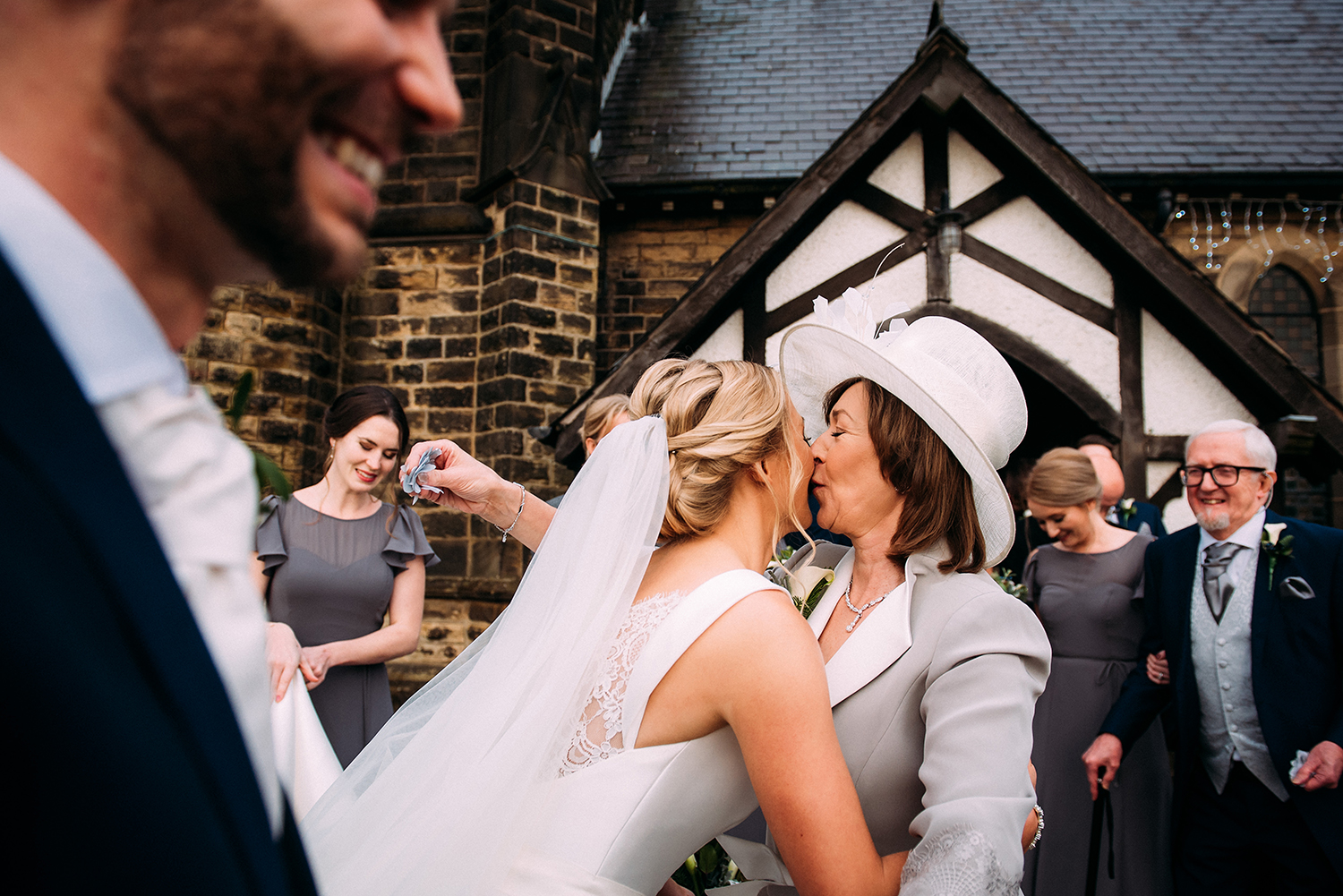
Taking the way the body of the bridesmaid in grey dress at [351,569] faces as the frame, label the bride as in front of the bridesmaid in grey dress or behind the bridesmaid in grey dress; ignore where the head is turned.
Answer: in front

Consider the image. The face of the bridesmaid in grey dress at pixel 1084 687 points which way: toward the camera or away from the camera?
toward the camera

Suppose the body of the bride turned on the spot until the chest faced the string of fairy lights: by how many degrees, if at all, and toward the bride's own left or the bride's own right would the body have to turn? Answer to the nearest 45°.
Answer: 0° — they already face it

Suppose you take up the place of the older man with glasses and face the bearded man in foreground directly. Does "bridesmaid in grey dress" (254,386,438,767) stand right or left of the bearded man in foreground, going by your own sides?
right

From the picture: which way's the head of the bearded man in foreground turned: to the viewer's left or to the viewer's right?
to the viewer's right

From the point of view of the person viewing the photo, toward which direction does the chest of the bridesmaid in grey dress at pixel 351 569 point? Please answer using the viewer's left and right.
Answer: facing the viewer

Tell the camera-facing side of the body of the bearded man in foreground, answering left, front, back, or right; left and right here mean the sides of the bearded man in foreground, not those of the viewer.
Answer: right

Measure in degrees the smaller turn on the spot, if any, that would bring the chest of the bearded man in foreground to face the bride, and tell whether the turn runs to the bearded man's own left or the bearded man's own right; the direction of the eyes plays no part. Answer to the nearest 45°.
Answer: approximately 45° to the bearded man's own left

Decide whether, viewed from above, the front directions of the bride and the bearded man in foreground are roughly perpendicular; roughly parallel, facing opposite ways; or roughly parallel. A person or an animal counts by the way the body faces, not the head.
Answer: roughly parallel

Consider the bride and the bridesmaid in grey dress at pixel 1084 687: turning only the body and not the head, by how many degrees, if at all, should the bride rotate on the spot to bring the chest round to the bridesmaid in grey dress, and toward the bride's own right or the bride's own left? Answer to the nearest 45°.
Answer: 0° — they already face them

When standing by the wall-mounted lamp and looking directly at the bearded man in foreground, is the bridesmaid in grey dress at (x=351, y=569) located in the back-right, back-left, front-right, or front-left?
front-right

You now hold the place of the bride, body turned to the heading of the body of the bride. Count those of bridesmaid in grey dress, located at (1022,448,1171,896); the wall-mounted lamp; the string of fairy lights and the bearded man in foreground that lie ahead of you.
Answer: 3

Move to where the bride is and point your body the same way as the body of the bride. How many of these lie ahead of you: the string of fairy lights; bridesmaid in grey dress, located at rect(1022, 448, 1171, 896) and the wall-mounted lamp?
3

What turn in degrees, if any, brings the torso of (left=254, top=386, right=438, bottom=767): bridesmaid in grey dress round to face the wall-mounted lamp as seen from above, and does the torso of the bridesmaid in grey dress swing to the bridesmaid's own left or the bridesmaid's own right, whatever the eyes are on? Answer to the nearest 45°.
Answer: approximately 90° to the bridesmaid's own left
